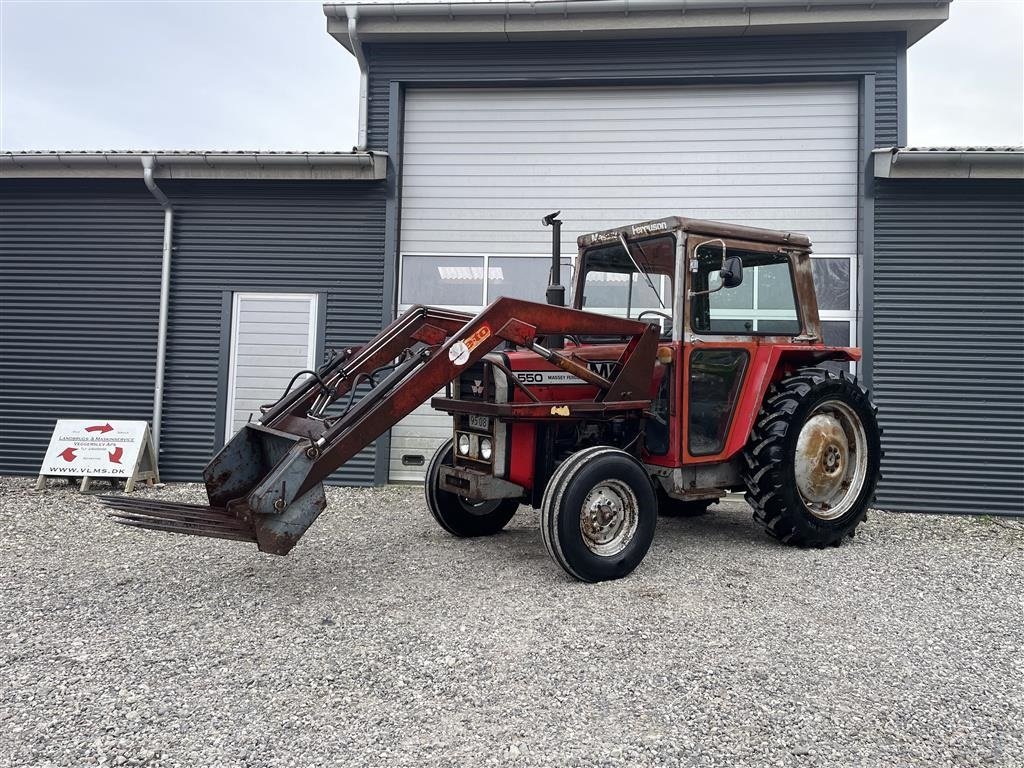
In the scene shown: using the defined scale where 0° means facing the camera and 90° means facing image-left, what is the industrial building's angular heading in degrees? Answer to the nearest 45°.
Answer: approximately 0°

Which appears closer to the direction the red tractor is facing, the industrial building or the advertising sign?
the advertising sign

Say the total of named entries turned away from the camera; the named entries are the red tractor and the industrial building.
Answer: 0

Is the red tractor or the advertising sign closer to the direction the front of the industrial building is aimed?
the red tractor

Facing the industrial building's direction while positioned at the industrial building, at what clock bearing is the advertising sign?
The advertising sign is roughly at 3 o'clock from the industrial building.

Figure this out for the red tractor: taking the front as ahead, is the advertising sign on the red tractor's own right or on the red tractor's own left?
on the red tractor's own right

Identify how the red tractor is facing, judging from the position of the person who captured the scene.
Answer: facing the viewer and to the left of the viewer

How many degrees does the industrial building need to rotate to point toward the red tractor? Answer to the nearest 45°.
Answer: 0° — it already faces it
